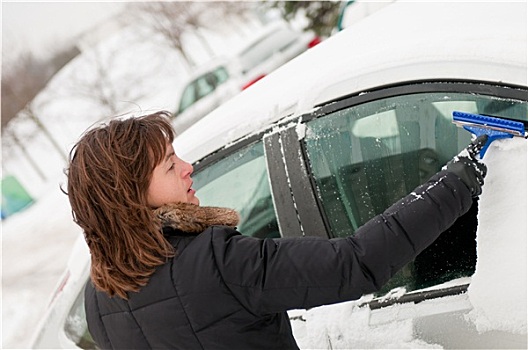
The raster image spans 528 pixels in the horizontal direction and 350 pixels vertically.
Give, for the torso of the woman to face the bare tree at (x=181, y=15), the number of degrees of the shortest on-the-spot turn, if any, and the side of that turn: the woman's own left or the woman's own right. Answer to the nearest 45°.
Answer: approximately 45° to the woman's own left

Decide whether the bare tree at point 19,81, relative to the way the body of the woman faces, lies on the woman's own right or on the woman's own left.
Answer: on the woman's own left

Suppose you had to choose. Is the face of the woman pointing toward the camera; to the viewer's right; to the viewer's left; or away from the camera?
to the viewer's right

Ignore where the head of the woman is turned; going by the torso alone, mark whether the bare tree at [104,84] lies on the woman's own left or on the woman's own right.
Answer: on the woman's own left

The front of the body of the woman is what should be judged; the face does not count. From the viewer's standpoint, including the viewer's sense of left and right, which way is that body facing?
facing away from the viewer and to the right of the viewer

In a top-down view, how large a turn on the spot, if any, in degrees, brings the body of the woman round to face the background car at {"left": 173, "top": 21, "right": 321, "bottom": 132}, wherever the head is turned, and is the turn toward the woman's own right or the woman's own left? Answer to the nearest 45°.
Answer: approximately 45° to the woman's own left
